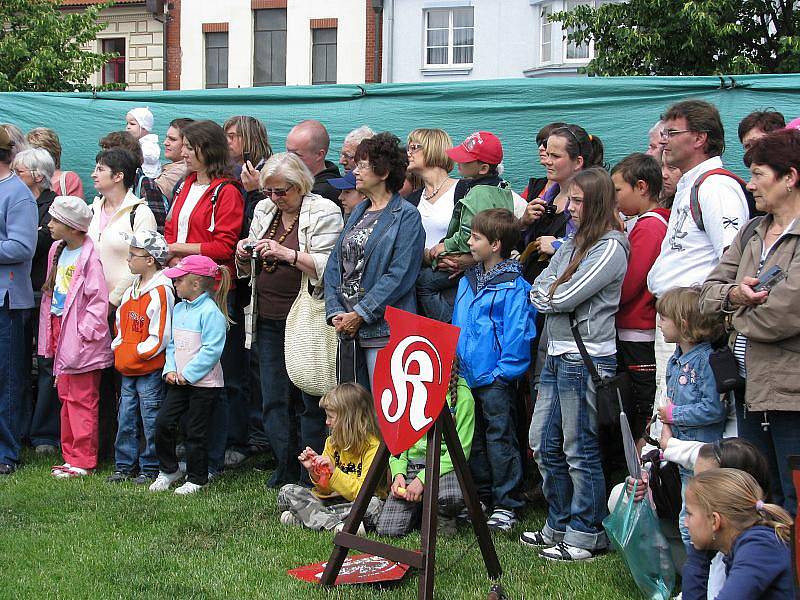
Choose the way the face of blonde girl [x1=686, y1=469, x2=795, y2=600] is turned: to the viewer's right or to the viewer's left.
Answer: to the viewer's left

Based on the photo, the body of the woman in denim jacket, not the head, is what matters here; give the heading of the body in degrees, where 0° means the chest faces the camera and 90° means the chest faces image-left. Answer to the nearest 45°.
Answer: approximately 45°

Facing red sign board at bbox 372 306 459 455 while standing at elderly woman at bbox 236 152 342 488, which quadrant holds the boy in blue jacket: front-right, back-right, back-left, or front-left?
front-left

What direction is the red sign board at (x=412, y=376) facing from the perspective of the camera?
toward the camera

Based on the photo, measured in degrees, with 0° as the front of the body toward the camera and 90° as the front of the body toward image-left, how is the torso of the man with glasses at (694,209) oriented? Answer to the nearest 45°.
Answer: approximately 90°

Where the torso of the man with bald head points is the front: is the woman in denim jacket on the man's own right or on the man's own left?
on the man's own left

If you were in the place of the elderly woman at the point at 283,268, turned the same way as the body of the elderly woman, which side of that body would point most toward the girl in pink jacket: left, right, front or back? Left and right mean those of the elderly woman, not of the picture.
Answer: right

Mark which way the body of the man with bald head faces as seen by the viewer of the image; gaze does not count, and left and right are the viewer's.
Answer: facing the viewer and to the left of the viewer

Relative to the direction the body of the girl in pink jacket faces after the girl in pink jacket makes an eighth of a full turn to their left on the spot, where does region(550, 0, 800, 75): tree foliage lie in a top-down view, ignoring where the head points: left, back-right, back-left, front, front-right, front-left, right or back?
back-left

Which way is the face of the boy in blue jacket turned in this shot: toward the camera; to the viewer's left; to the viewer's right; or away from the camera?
to the viewer's left
